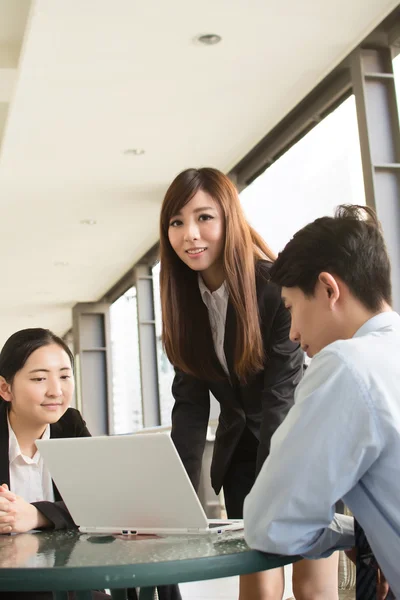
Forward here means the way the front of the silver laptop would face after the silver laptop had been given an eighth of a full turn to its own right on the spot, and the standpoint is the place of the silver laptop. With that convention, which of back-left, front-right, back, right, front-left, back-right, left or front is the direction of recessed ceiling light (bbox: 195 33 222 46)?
left

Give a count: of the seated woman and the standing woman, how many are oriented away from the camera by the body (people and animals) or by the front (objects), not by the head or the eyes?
0

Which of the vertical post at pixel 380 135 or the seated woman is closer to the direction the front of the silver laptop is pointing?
the vertical post

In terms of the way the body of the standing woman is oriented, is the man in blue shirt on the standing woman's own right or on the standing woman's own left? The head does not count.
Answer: on the standing woman's own left

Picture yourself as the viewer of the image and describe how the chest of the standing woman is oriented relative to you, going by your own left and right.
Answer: facing the viewer and to the left of the viewer

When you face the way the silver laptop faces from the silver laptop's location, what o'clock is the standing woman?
The standing woman is roughly at 11 o'clock from the silver laptop.

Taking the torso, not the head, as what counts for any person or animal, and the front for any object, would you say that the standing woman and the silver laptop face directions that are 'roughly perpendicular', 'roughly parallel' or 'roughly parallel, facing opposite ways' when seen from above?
roughly parallel, facing opposite ways

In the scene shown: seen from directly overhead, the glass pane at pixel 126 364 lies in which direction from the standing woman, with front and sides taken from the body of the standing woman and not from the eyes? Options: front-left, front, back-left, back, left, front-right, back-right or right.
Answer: back-right

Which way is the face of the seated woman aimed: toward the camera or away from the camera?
toward the camera

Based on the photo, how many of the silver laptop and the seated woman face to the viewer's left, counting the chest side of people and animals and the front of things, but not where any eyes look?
0

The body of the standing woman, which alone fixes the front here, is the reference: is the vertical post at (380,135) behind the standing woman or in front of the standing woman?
behind

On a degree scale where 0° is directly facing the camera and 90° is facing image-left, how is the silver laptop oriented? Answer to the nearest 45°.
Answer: approximately 225°

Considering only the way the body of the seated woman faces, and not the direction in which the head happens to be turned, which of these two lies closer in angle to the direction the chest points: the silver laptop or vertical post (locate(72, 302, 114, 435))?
the silver laptop

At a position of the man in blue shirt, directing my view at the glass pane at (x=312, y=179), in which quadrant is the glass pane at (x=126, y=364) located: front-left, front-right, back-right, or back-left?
front-left

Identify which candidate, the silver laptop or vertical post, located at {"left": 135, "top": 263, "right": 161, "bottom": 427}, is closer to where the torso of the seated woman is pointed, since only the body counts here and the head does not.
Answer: the silver laptop

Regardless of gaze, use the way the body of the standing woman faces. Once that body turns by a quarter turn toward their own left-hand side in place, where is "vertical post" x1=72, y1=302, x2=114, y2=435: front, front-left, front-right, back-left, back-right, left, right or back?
back-left

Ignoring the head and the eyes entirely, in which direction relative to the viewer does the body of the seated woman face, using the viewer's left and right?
facing the viewer and to the right of the viewer
